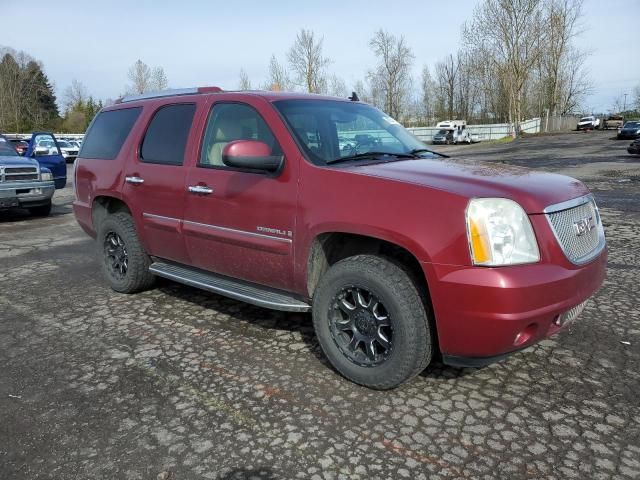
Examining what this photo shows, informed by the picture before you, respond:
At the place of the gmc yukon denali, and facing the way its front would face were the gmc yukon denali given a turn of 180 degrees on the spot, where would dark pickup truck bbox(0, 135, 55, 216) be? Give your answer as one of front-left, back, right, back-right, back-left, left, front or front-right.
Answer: front

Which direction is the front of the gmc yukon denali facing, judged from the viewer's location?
facing the viewer and to the right of the viewer
